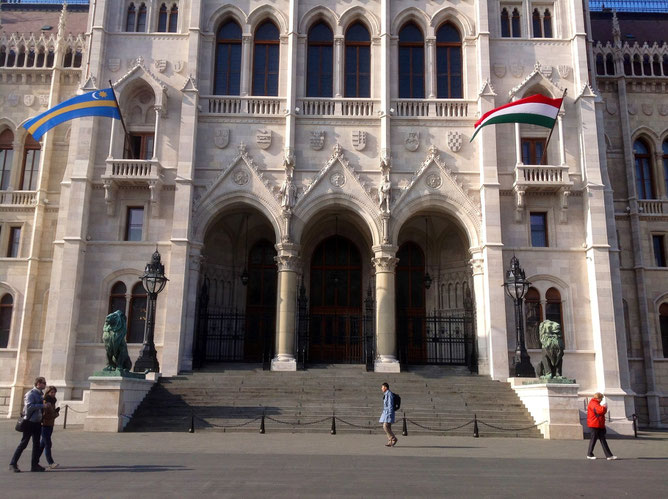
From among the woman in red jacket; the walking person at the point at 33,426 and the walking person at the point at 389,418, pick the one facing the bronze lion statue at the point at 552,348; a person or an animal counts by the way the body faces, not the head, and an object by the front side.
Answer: the walking person at the point at 33,426

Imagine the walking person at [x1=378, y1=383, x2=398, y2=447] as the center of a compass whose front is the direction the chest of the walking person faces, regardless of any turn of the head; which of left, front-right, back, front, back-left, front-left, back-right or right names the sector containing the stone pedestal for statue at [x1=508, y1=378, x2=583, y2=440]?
back-right

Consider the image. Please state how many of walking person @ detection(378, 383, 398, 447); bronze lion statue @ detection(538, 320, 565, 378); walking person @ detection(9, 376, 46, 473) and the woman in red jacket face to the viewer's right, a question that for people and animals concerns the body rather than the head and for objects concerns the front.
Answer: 2

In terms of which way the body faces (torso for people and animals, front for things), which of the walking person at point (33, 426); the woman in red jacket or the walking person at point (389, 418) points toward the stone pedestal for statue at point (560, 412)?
the walking person at point (33, 426)

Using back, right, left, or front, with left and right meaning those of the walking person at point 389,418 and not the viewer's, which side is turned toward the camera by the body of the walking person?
left

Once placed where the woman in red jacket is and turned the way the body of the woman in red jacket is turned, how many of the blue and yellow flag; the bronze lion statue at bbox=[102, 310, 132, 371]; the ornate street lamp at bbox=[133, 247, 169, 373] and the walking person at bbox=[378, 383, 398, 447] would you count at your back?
4

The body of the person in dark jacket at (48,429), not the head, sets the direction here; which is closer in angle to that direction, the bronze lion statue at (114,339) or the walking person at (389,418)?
the walking person

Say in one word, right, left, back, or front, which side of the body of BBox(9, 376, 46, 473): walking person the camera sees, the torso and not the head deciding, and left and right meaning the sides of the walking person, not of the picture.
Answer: right

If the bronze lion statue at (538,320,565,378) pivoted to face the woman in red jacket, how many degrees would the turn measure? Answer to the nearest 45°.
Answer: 0° — it already faces them

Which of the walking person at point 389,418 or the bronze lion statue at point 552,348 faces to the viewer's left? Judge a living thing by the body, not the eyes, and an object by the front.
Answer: the walking person

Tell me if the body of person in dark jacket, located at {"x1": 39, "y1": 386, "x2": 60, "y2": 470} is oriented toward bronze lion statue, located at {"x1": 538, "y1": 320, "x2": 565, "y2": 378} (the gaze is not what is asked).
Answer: yes

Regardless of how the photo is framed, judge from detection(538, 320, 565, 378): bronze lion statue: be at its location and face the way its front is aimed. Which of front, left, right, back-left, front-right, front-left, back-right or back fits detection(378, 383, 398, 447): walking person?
front-right

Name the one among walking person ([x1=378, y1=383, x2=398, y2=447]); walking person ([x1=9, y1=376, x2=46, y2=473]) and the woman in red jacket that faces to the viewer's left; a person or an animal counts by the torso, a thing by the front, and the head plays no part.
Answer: walking person ([x1=378, y1=383, x2=398, y2=447])

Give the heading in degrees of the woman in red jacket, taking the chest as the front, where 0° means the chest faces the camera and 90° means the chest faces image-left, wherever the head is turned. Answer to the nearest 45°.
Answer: approximately 270°
